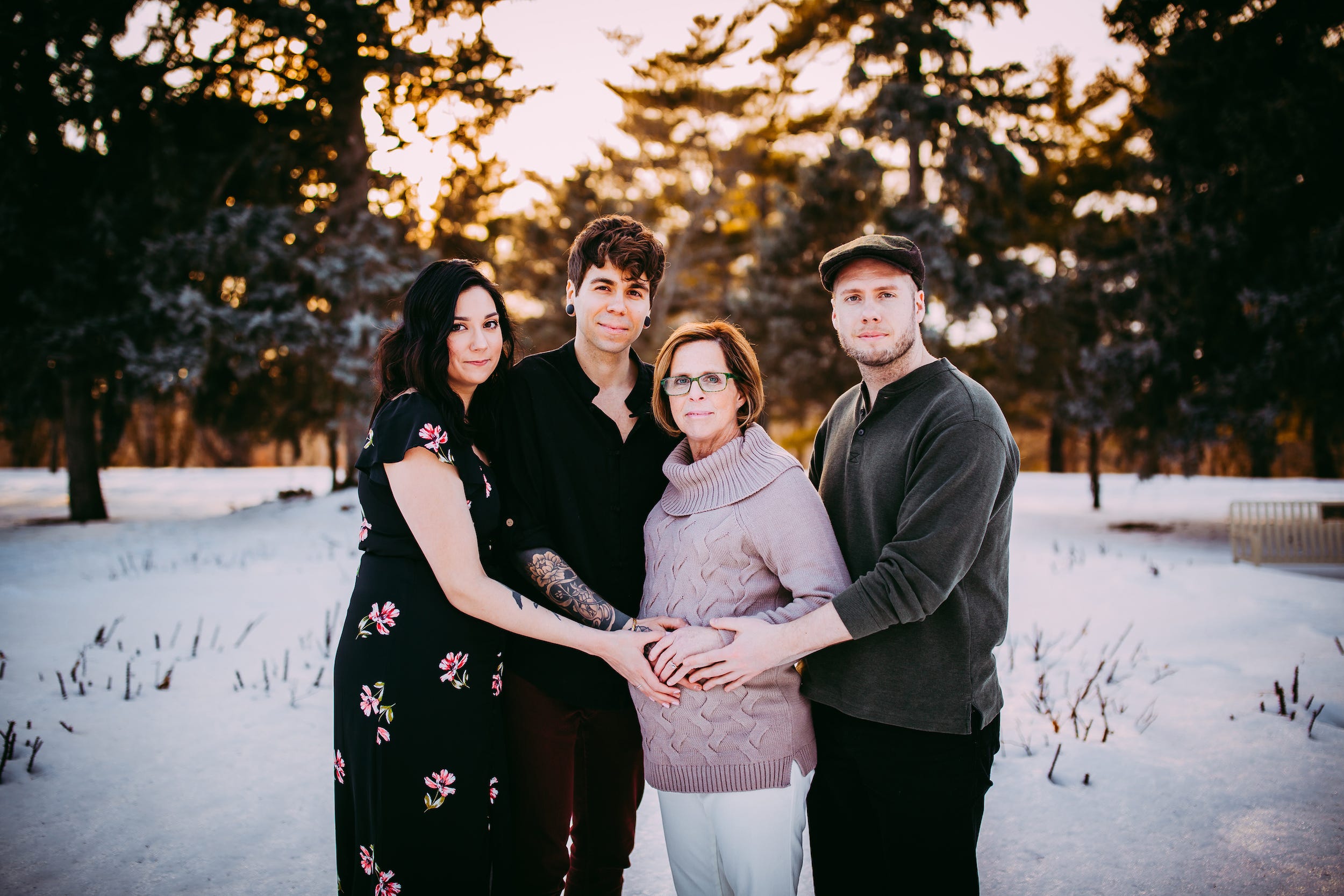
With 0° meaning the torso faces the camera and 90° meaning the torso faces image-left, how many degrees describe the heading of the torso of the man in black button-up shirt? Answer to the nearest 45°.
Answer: approximately 315°

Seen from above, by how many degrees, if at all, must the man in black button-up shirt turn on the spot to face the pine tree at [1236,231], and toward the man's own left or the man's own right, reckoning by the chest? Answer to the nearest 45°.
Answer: approximately 90° to the man's own left

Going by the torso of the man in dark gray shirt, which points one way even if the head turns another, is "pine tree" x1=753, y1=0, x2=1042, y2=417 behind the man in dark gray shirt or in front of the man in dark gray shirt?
behind

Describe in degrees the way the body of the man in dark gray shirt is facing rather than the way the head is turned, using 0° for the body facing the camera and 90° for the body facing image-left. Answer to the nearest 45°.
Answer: approximately 45°

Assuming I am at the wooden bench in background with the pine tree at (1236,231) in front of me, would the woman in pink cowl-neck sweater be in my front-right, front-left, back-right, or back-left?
back-left
